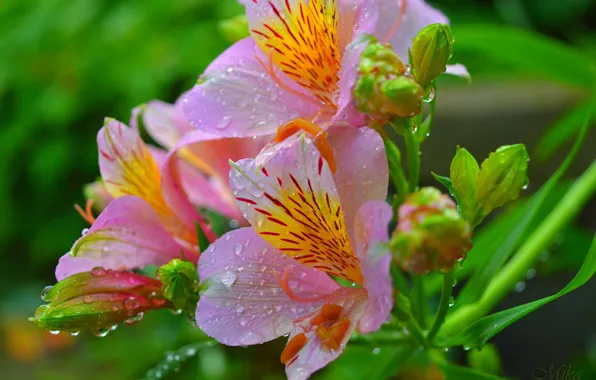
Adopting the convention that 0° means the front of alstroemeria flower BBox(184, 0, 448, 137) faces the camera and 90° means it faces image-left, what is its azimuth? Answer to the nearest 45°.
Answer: approximately 45°

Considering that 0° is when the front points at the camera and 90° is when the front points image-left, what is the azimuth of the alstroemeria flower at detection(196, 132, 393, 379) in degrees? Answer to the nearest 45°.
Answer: approximately 45°

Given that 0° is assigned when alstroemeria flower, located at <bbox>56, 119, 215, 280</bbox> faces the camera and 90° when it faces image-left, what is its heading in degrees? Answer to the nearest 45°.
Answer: approximately 90°
